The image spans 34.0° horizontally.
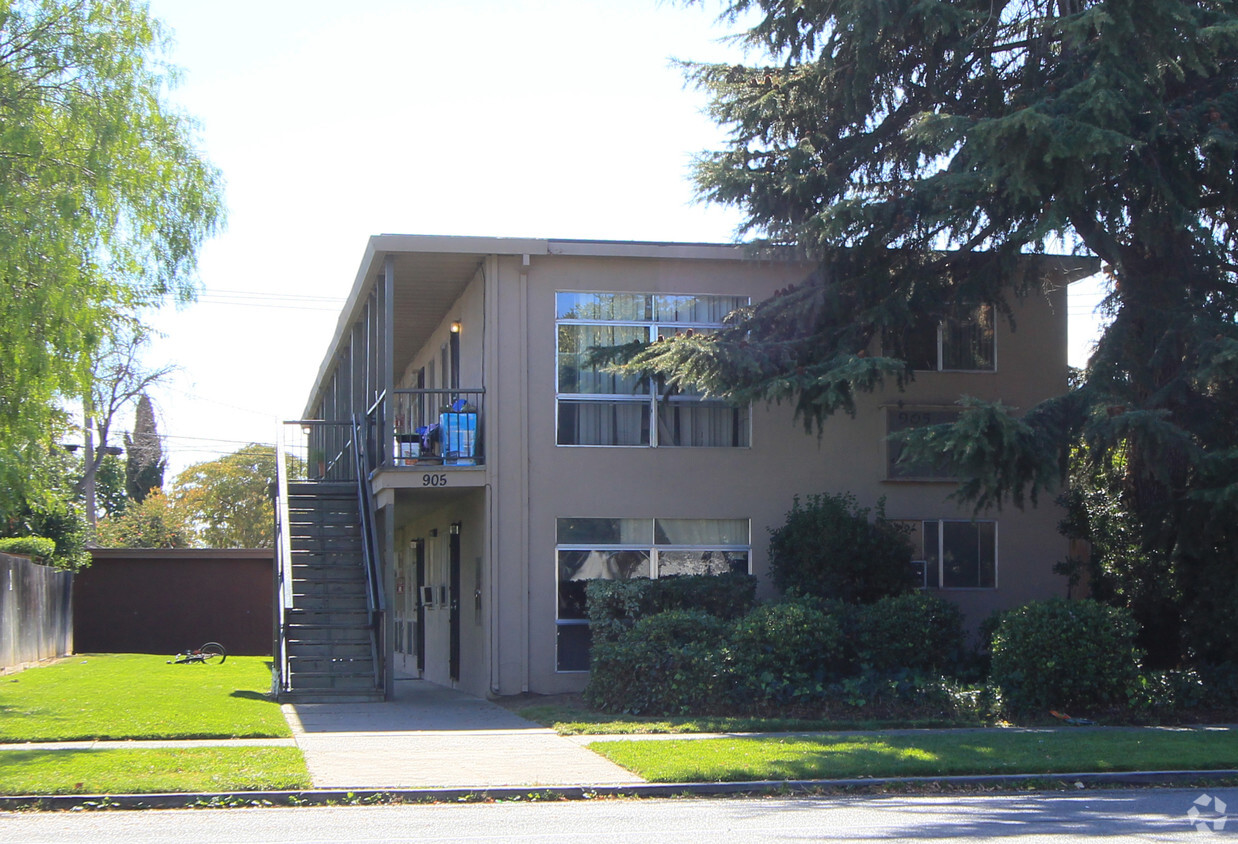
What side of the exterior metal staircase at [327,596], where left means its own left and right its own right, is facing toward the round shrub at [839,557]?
left

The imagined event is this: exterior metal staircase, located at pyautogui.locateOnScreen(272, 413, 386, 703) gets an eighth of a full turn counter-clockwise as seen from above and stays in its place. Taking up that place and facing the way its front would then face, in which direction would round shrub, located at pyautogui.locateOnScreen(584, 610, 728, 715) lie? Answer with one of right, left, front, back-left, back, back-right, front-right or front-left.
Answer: front

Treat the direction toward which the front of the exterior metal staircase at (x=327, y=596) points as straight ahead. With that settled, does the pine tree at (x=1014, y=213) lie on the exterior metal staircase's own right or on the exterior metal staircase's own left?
on the exterior metal staircase's own left

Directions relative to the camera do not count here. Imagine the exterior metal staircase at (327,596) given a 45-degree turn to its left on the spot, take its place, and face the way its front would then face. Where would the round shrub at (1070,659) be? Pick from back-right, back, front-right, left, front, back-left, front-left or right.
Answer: front
